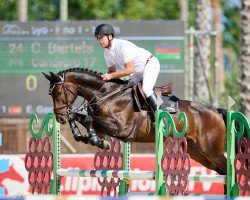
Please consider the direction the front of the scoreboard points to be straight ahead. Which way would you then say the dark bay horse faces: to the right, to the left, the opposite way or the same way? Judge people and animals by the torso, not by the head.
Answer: to the right

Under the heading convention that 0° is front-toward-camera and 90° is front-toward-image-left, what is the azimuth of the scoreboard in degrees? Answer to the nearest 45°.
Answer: approximately 0°

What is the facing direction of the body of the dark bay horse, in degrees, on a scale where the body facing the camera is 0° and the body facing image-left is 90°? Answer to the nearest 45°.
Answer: approximately 90°

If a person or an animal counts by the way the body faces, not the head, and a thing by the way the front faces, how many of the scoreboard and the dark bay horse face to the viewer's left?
1

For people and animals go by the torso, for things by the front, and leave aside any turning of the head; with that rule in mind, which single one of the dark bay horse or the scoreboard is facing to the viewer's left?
the dark bay horse

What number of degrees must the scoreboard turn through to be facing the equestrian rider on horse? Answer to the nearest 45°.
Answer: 0° — it already faces them

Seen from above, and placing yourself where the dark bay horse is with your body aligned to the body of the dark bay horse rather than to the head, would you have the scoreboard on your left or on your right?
on your right
